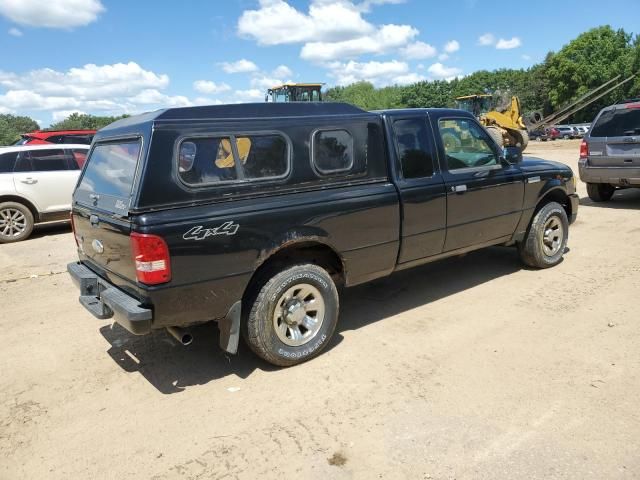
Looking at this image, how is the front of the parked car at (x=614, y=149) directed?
away from the camera

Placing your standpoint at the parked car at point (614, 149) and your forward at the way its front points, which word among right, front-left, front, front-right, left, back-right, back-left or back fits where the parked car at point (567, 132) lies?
front

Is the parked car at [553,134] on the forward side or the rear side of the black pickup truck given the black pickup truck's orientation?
on the forward side

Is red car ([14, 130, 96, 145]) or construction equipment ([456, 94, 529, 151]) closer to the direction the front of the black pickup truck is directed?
the construction equipment

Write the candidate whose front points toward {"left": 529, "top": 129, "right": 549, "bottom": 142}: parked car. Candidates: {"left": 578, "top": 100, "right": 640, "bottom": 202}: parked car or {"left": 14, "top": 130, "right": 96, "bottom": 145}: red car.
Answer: {"left": 578, "top": 100, "right": 640, "bottom": 202}: parked car

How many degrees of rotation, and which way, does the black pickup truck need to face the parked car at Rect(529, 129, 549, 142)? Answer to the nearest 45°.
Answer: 0° — it already faces it

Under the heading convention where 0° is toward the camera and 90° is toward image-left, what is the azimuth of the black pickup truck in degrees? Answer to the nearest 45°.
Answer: approximately 225°

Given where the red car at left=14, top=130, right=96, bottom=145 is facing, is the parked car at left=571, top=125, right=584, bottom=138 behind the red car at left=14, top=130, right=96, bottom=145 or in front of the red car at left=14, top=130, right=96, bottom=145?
behind

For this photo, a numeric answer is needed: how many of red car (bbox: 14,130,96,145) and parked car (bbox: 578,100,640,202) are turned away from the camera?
1

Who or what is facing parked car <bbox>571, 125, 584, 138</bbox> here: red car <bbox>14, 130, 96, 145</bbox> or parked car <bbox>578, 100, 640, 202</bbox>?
parked car <bbox>578, 100, 640, 202</bbox>

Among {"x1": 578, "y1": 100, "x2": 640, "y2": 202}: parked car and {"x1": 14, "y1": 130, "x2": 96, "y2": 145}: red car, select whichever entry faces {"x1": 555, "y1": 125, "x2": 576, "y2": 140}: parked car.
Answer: {"x1": 578, "y1": 100, "x2": 640, "y2": 202}: parked car

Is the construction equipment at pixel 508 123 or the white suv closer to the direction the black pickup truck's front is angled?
the construction equipment

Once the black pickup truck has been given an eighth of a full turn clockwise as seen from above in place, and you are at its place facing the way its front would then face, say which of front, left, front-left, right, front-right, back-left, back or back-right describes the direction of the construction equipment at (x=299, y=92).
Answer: left

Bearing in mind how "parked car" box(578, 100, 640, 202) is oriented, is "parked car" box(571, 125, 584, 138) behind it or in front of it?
in front
